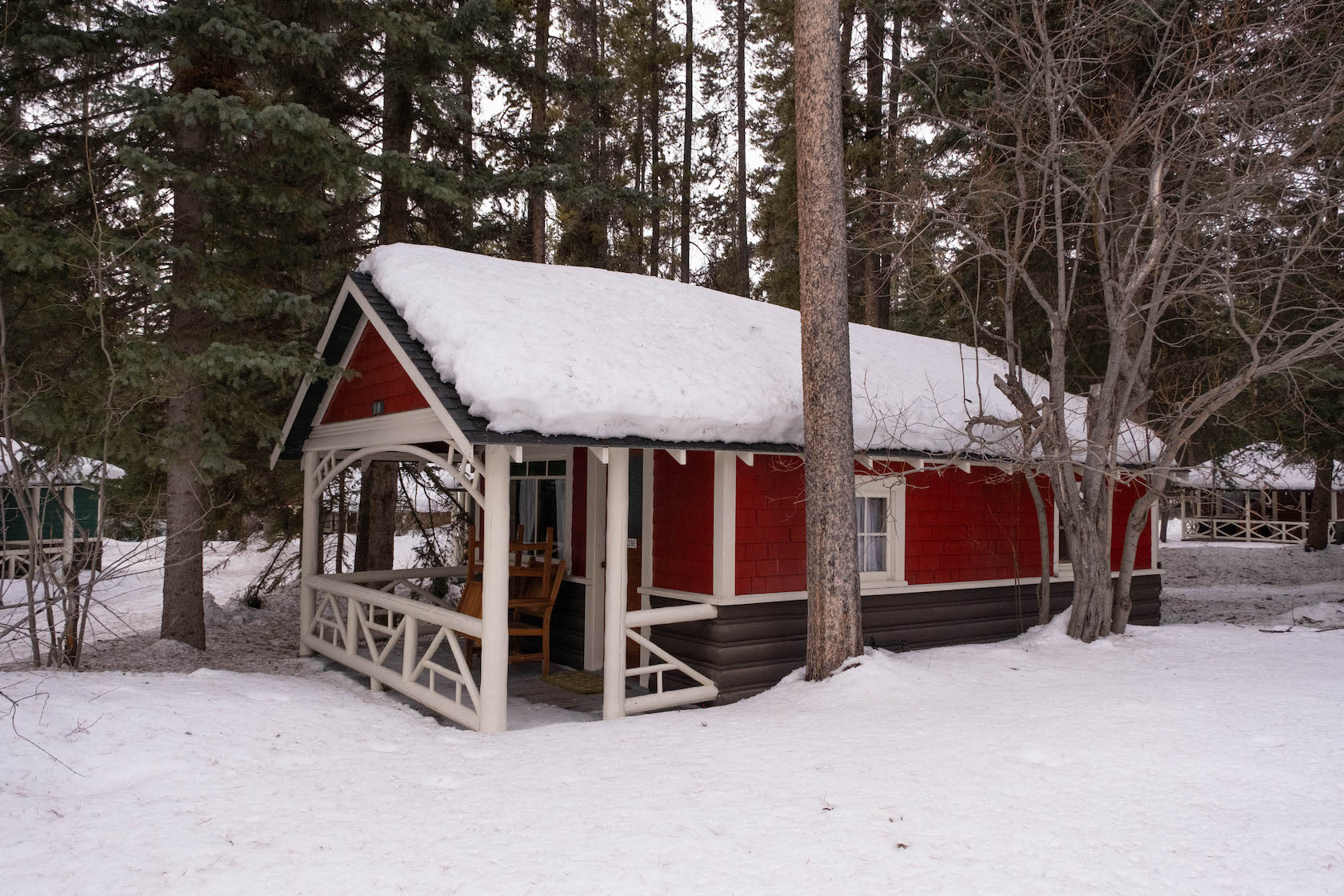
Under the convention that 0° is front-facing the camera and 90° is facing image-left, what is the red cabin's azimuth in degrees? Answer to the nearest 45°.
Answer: approximately 45°

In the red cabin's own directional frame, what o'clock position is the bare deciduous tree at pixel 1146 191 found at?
The bare deciduous tree is roughly at 7 o'clock from the red cabin.
